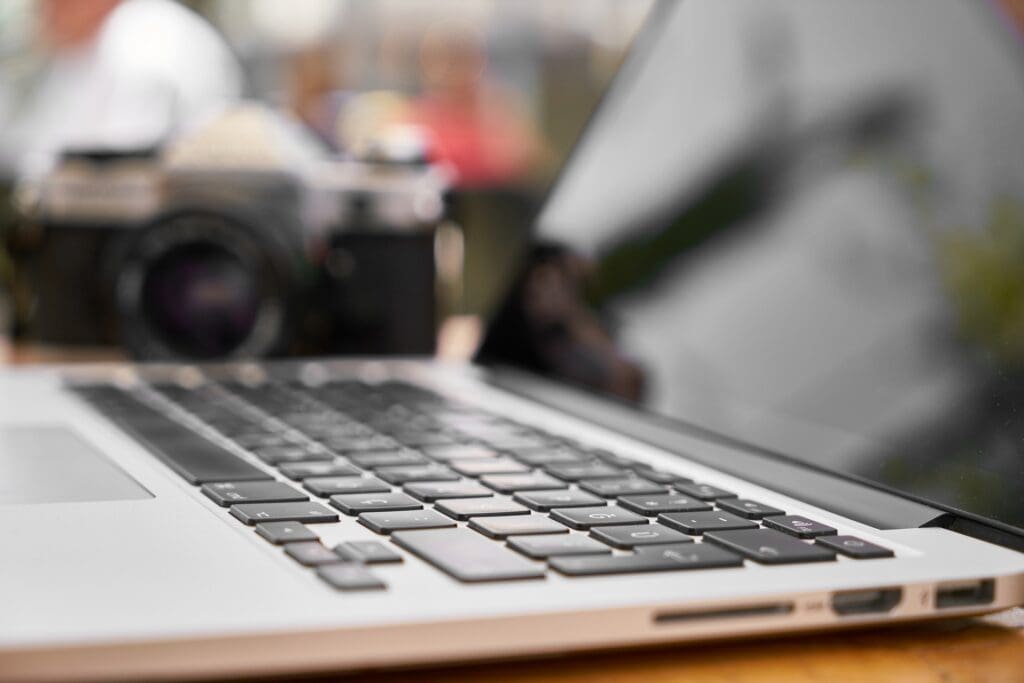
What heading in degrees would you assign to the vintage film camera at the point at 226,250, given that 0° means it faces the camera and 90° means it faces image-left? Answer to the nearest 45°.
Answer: approximately 0°

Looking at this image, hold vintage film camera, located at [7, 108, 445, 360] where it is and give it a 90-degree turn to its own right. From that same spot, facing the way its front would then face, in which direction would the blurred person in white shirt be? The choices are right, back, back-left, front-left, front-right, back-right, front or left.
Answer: right
